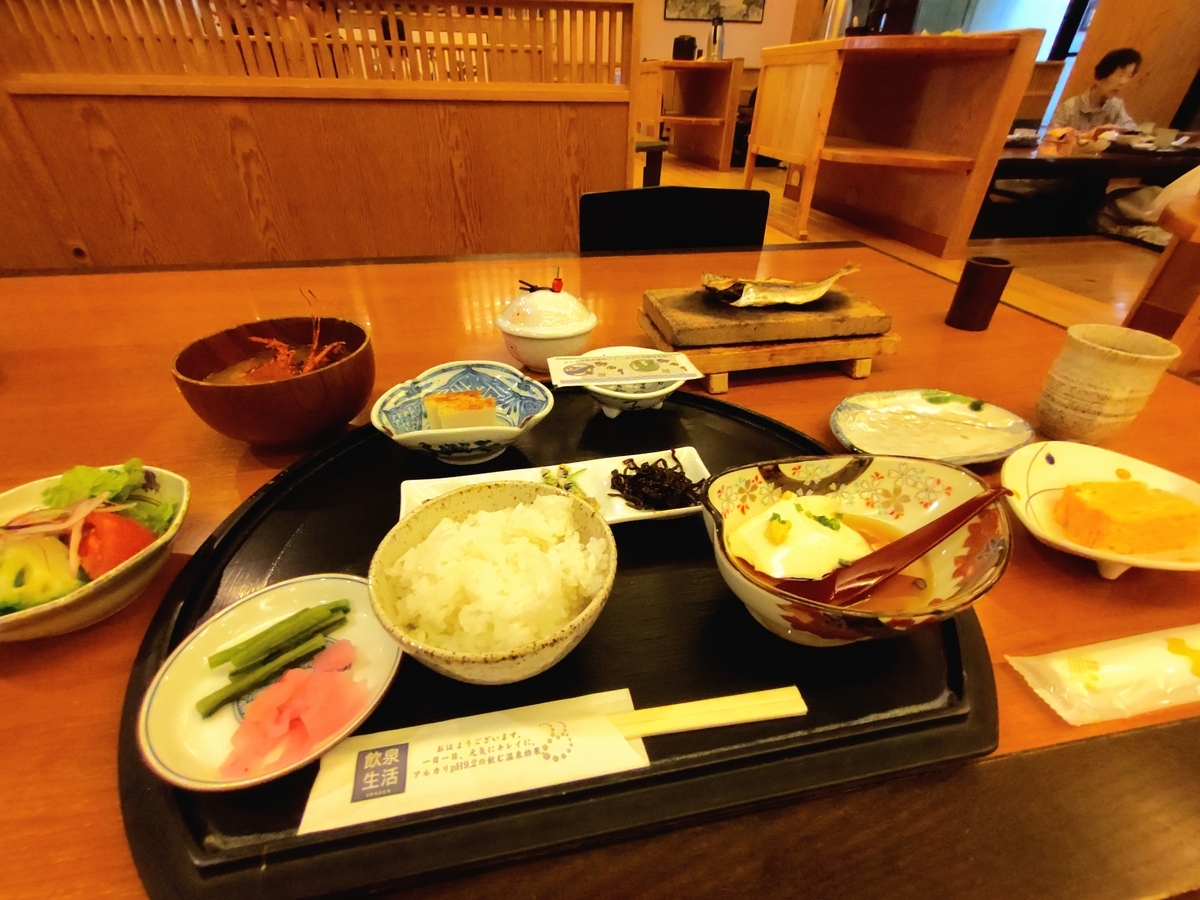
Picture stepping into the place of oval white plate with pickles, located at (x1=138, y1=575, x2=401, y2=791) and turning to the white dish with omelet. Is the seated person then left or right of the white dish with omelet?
left

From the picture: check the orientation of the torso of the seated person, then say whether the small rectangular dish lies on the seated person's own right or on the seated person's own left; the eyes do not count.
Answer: on the seated person's own right

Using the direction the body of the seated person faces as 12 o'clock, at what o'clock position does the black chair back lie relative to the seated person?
The black chair back is roughly at 2 o'clock from the seated person.

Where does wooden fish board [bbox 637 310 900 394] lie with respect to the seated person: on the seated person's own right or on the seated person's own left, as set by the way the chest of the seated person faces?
on the seated person's own right

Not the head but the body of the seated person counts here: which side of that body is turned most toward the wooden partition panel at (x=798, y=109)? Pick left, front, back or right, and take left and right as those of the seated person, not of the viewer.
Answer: right

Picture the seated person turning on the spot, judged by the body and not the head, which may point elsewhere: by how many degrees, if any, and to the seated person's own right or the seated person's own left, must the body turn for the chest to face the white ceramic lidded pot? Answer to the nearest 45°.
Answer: approximately 45° to the seated person's own right

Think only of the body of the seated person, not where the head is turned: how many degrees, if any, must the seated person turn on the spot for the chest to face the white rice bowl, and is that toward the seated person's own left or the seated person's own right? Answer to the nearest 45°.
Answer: approximately 45° to the seated person's own right

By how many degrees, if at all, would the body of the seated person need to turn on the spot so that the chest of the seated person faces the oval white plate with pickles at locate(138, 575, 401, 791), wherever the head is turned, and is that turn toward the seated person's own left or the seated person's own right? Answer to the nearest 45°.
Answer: approximately 45° to the seated person's own right

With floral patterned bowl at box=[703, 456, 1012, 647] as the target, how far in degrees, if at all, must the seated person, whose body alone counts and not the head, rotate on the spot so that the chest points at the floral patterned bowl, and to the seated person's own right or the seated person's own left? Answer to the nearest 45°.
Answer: approximately 45° to the seated person's own right

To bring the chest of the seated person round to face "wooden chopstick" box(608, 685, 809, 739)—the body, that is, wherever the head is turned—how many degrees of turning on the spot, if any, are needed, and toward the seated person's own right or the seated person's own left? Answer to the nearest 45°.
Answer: approximately 45° to the seated person's own right

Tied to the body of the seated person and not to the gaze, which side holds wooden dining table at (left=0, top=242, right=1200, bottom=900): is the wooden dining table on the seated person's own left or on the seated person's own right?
on the seated person's own right

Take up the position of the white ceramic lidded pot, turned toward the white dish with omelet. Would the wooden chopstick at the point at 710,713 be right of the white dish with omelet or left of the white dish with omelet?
right

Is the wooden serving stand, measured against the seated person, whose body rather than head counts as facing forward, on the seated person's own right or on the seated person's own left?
on the seated person's own right
